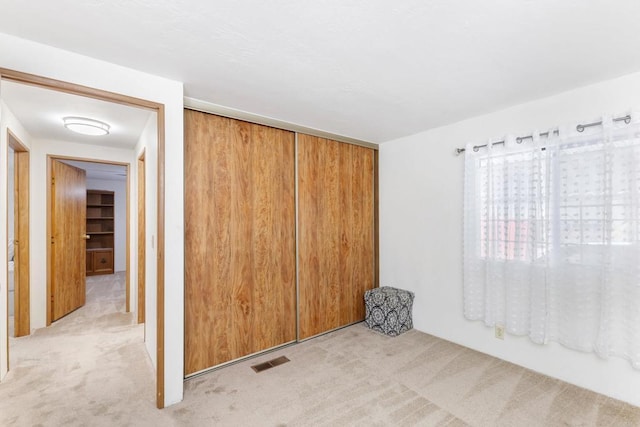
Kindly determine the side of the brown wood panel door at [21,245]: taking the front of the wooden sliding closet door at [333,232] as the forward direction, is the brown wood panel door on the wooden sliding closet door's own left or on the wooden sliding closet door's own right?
on the wooden sliding closet door's own right

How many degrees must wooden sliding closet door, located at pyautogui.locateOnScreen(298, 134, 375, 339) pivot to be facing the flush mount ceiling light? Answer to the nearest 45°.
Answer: approximately 135° to its right

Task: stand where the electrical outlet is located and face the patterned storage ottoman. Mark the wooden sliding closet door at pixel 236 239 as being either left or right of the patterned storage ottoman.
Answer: left

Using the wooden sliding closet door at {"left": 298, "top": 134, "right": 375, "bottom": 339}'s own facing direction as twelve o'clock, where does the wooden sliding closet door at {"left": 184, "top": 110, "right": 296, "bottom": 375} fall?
the wooden sliding closet door at {"left": 184, "top": 110, "right": 296, "bottom": 375} is roughly at 3 o'clock from the wooden sliding closet door at {"left": 298, "top": 134, "right": 375, "bottom": 339}.

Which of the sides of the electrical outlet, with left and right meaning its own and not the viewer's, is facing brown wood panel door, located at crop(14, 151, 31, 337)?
front

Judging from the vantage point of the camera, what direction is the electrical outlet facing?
facing the viewer and to the left of the viewer

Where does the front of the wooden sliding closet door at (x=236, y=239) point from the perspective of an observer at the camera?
facing the viewer and to the right of the viewer

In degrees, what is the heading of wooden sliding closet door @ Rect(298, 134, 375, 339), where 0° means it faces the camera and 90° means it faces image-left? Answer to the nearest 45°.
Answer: approximately 315°

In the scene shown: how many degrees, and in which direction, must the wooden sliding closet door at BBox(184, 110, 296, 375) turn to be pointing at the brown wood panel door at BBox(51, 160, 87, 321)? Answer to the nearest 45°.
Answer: approximately 180°

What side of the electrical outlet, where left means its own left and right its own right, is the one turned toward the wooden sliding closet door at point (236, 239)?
front

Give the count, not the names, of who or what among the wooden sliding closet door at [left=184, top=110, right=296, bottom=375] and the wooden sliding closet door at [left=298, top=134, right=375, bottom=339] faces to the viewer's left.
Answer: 0

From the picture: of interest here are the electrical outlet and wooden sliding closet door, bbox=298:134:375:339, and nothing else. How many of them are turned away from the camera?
0

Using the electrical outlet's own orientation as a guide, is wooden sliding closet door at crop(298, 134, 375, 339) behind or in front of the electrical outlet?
in front

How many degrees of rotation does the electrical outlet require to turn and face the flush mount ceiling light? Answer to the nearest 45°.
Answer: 0° — it already faces it
